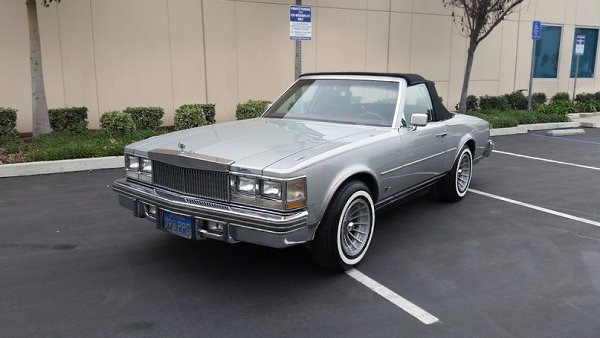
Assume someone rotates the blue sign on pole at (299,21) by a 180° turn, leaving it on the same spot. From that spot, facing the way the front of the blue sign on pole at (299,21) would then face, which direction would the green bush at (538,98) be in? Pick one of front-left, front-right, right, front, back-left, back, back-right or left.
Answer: front-right

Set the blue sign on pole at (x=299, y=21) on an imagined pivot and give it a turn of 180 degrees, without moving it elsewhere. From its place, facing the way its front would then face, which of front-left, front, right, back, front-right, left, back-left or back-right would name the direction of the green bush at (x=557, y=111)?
front-right

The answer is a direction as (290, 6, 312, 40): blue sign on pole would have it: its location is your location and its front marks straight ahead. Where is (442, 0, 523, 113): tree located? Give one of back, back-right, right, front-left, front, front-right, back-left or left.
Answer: back-left

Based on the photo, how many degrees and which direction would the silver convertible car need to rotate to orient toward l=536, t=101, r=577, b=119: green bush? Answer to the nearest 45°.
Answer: approximately 180°

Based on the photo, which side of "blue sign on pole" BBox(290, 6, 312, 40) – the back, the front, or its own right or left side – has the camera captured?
front

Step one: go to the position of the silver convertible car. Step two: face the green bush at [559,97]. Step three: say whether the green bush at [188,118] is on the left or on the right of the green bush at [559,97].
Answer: left

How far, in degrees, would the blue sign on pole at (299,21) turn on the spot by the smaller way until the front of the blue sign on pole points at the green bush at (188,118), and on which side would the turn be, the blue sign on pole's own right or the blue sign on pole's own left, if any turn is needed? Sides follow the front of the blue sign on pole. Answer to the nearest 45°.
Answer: approximately 90° to the blue sign on pole's own right

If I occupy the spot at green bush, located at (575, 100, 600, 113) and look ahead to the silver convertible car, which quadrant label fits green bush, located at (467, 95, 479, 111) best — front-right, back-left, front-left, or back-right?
front-right

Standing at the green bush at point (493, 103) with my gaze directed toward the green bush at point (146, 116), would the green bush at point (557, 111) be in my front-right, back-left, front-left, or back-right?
back-left

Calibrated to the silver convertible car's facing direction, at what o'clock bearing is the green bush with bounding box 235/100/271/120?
The green bush is roughly at 4 o'clock from the silver convertible car.

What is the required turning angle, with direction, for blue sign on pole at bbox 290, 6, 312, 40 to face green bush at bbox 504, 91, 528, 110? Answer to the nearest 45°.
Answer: approximately 135° to its left

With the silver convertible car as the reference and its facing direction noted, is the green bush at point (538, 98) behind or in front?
behind

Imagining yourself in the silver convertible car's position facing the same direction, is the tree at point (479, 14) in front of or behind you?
behind

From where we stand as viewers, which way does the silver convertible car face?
facing the viewer and to the left of the viewer

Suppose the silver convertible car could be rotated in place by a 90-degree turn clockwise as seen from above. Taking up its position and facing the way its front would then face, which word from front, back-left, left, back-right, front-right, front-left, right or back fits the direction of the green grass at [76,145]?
front

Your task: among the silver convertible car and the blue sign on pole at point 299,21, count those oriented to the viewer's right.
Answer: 0
